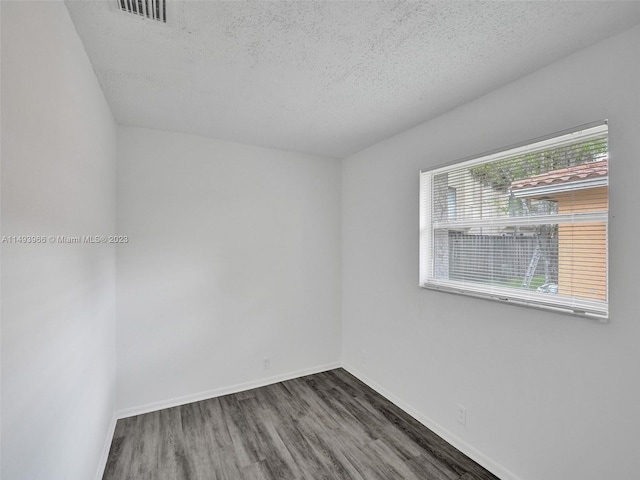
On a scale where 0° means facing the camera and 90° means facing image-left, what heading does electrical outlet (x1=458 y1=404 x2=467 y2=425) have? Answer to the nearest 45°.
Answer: approximately 45°
